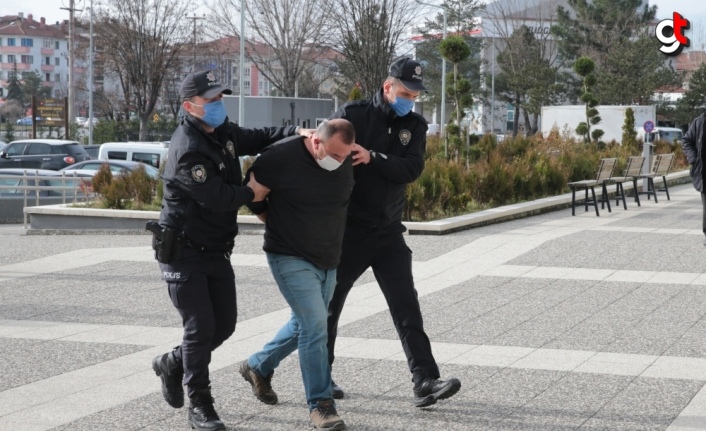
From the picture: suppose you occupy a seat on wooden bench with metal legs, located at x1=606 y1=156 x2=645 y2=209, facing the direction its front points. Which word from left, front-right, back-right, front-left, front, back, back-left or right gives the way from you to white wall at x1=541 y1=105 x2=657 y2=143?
back-right

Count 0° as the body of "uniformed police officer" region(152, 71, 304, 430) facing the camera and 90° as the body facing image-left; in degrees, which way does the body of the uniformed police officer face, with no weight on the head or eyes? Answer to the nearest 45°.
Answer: approximately 315°

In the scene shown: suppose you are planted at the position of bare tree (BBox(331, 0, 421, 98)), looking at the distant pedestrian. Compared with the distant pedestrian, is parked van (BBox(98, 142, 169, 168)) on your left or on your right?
right
